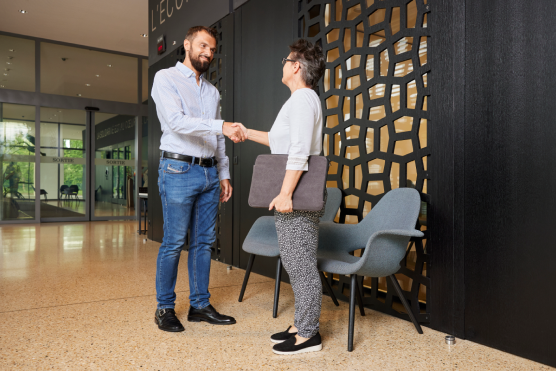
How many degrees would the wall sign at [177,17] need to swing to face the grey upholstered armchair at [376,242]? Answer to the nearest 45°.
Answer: approximately 45° to its left

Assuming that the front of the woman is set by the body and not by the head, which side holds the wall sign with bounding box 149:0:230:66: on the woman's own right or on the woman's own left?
on the woman's own right

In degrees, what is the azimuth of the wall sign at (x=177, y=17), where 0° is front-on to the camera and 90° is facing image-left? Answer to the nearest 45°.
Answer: approximately 45°

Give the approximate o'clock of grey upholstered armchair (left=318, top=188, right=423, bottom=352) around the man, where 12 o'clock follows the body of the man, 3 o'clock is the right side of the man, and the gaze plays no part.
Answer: The grey upholstered armchair is roughly at 11 o'clock from the man.

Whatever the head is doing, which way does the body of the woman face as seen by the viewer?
to the viewer's left

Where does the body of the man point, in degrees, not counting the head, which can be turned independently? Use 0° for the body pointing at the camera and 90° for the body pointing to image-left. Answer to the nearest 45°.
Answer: approximately 315°

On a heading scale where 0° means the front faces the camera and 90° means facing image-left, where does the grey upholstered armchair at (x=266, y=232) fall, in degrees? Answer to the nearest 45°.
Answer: approximately 45°

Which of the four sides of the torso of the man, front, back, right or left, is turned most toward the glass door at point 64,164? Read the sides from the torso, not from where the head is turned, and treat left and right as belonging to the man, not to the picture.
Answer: back

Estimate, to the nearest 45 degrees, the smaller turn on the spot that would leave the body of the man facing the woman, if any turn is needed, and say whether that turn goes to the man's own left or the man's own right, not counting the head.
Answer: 0° — they already face them

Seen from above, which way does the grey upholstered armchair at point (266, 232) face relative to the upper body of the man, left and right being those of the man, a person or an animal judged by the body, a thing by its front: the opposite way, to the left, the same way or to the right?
to the right

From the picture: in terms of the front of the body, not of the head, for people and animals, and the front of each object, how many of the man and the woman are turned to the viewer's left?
1

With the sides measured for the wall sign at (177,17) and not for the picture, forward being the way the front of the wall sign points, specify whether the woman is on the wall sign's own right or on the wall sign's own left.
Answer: on the wall sign's own left
